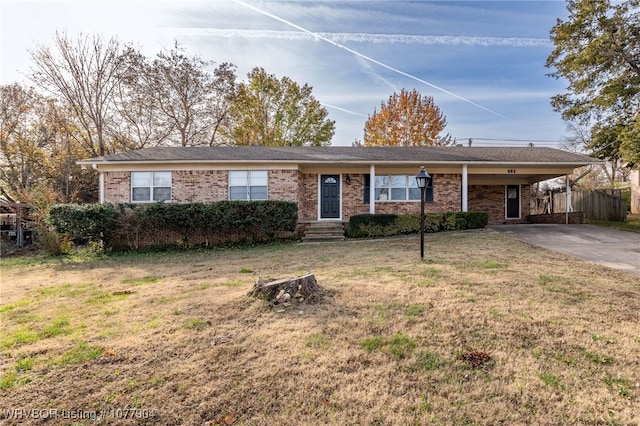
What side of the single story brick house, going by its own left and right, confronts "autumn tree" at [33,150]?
right

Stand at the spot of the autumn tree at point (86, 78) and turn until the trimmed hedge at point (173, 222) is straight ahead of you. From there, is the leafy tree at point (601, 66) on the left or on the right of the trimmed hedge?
left

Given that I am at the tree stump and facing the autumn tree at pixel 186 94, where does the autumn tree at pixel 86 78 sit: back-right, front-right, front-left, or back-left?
front-left

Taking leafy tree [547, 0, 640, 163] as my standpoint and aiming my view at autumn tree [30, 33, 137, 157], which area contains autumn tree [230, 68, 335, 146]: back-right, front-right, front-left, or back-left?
front-right

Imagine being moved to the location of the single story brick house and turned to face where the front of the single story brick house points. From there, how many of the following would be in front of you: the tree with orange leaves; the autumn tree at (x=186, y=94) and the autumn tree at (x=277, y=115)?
0

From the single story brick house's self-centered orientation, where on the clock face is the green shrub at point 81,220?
The green shrub is roughly at 2 o'clock from the single story brick house.

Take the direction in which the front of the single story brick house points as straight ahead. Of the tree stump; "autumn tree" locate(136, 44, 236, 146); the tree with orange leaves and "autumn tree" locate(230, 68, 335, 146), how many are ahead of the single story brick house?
1

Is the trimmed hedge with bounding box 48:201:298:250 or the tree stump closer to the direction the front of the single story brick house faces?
the tree stump

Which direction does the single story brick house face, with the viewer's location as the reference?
facing the viewer

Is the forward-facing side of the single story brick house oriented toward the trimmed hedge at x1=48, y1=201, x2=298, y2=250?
no

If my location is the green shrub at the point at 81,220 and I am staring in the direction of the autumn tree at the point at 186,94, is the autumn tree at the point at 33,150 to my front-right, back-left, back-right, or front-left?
front-left

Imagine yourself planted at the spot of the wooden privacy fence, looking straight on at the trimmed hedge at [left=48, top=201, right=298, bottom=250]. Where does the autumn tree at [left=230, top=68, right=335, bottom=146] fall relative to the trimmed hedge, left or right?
right

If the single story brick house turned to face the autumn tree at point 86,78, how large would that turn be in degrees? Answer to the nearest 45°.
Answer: approximately 90° to its right

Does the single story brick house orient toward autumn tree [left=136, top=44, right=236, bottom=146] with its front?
no

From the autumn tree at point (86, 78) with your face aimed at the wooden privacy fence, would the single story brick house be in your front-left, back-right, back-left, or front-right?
front-right

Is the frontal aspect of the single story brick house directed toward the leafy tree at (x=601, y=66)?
no

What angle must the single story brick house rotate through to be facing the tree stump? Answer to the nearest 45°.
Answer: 0° — it already faces it

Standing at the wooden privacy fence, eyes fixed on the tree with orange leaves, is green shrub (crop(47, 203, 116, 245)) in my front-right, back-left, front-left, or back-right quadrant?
front-left

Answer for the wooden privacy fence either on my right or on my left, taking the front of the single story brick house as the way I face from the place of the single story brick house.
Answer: on my left
